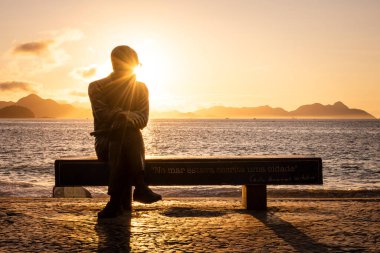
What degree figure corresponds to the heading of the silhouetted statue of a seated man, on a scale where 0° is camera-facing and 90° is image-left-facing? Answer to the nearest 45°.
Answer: approximately 0°

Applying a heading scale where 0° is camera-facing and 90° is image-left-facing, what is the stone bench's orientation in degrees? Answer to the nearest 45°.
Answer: approximately 0°
